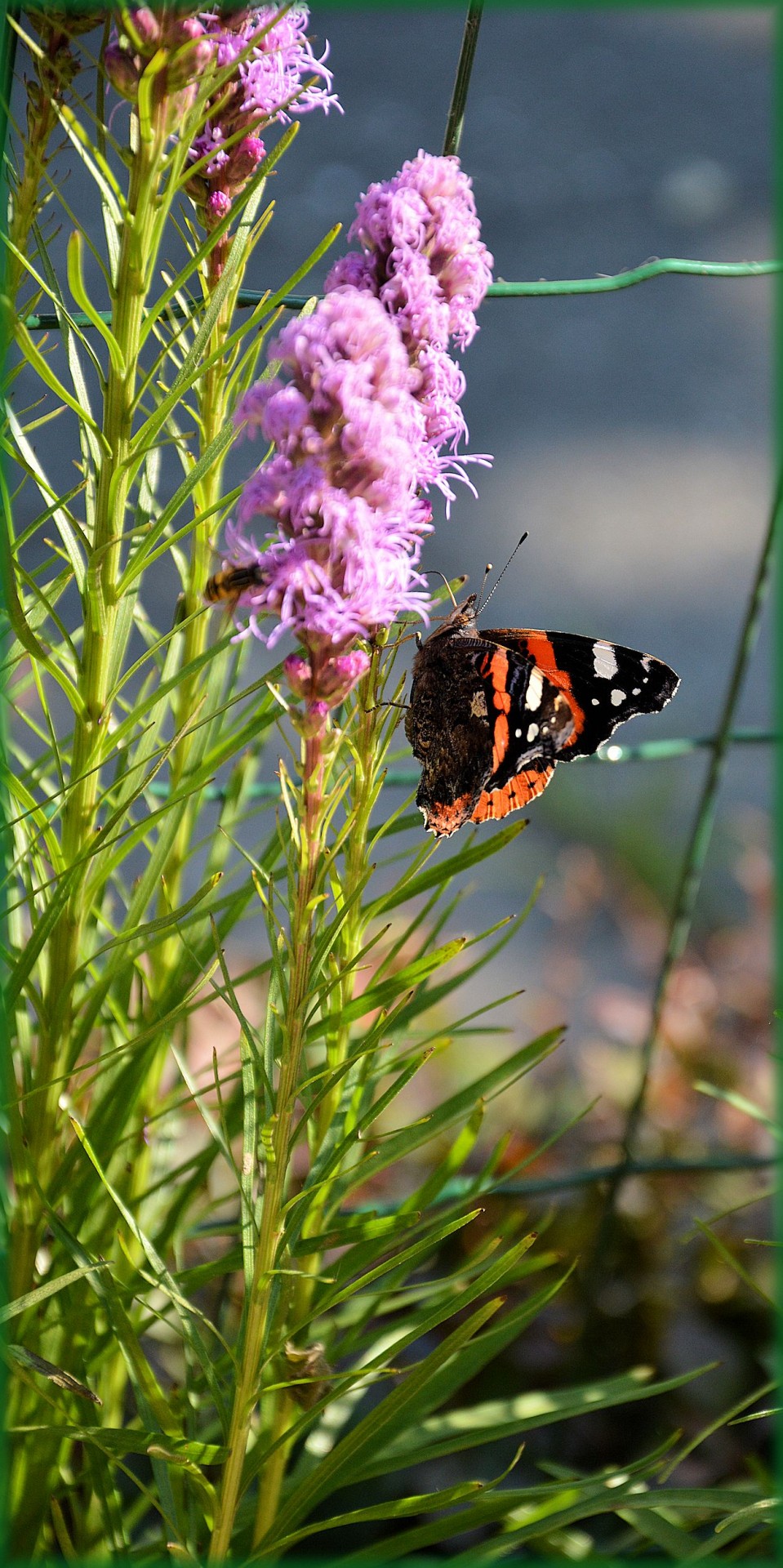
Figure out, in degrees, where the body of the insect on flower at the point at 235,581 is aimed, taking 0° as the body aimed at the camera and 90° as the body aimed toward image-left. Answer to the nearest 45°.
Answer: approximately 270°
